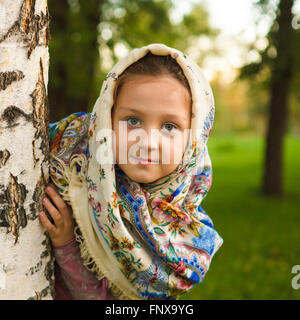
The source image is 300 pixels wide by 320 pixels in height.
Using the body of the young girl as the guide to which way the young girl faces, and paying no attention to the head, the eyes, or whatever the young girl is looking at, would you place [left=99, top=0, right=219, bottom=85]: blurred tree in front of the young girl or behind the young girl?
behind

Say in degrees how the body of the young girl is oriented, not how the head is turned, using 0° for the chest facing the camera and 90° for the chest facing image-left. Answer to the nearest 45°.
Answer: approximately 0°

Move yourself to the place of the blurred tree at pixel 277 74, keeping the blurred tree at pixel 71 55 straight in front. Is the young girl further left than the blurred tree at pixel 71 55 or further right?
left

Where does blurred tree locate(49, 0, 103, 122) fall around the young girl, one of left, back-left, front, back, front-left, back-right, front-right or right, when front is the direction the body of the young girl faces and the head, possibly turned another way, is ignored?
back
